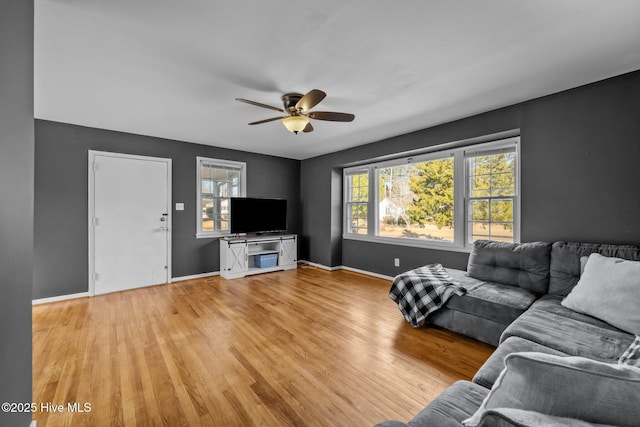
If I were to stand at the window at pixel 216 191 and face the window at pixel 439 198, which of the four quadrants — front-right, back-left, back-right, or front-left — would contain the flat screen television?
front-left

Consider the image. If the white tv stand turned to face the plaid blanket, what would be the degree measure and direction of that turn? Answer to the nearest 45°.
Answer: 0° — it already faces it

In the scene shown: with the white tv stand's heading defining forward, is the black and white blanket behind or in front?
in front

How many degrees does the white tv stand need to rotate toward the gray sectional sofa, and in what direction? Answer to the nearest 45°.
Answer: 0° — it already faces it

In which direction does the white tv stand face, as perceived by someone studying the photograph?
facing the viewer and to the right of the viewer

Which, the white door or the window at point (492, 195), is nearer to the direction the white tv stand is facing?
the window

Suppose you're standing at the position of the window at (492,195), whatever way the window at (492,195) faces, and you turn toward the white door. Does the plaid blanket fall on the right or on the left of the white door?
left

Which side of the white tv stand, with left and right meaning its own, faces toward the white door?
right

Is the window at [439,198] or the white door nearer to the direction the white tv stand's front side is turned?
the window

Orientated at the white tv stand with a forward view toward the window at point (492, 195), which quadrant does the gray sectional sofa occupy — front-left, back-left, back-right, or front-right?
front-right

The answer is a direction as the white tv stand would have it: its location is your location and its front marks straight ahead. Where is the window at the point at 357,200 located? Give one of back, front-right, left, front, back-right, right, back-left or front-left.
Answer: front-left
